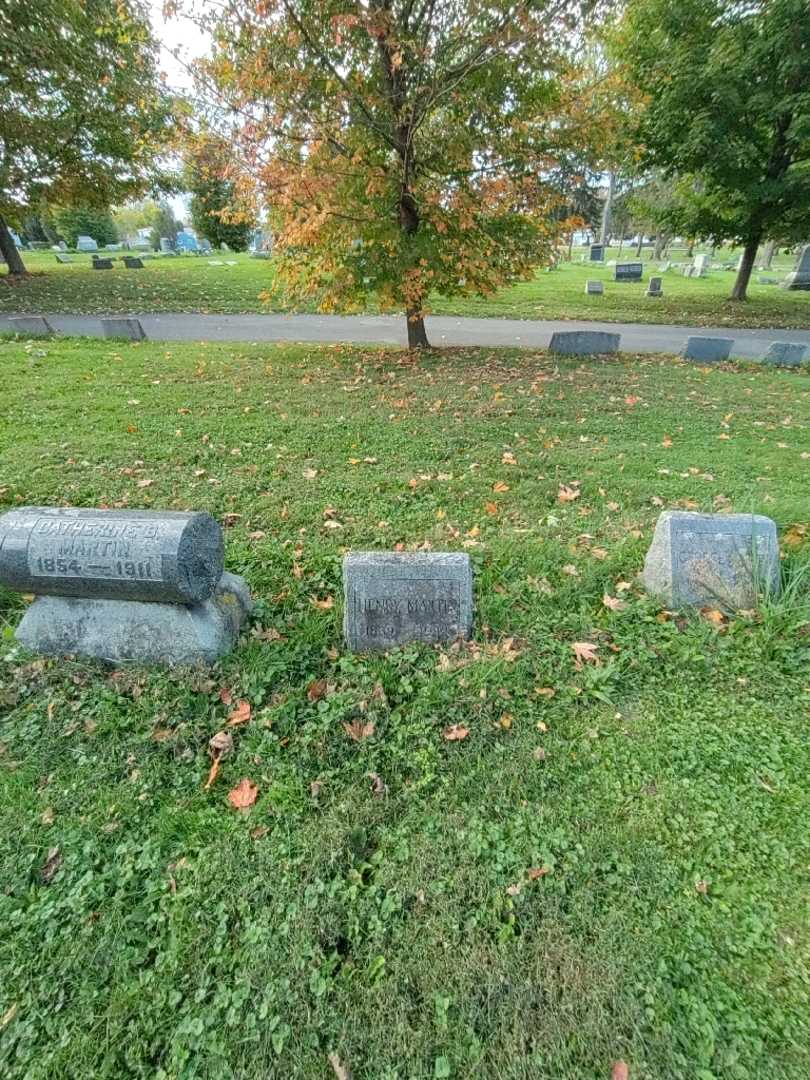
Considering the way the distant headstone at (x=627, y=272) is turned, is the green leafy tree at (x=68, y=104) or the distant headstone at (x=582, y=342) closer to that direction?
the distant headstone

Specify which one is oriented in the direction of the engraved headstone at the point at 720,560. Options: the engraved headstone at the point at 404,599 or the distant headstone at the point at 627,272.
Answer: the distant headstone

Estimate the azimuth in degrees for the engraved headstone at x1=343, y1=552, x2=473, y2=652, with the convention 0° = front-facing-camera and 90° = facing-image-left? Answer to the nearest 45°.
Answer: approximately 0°

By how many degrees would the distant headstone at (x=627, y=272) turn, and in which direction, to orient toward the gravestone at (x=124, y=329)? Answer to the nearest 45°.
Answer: approximately 45° to its right

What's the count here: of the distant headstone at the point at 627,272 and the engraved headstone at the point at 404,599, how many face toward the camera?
2

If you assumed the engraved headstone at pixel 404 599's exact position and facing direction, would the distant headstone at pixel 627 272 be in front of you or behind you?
behind

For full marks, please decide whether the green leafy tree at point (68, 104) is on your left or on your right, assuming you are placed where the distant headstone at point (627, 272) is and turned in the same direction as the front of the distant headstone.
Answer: on your right

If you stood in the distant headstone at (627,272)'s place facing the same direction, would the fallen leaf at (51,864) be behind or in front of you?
in front

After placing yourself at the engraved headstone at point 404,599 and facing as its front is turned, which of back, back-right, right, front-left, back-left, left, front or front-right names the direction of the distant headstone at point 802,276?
back-left

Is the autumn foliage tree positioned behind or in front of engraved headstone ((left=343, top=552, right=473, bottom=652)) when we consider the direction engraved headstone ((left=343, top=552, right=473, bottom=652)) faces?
behind

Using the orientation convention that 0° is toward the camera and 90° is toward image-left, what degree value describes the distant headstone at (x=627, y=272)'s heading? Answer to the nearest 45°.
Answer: approximately 0°

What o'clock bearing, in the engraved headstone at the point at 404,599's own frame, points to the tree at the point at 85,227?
The tree is roughly at 5 o'clock from the engraved headstone.

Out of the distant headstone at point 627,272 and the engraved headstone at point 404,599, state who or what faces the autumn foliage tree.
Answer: the distant headstone

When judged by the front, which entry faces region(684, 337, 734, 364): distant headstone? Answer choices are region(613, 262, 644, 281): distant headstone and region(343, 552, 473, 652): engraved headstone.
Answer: region(613, 262, 644, 281): distant headstone
